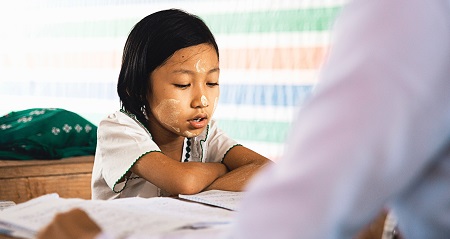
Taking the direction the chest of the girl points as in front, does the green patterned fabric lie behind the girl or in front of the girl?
behind

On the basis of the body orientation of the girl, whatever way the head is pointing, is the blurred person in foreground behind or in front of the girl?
in front

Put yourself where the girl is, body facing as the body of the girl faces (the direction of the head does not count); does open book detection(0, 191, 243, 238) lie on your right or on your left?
on your right

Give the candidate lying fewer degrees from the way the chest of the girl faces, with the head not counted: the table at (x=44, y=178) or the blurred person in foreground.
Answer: the blurred person in foreground

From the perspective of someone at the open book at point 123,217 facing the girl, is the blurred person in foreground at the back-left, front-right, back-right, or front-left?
back-right

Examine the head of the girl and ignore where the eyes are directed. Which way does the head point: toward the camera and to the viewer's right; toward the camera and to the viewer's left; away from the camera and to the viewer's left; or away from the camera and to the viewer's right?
toward the camera and to the viewer's right
